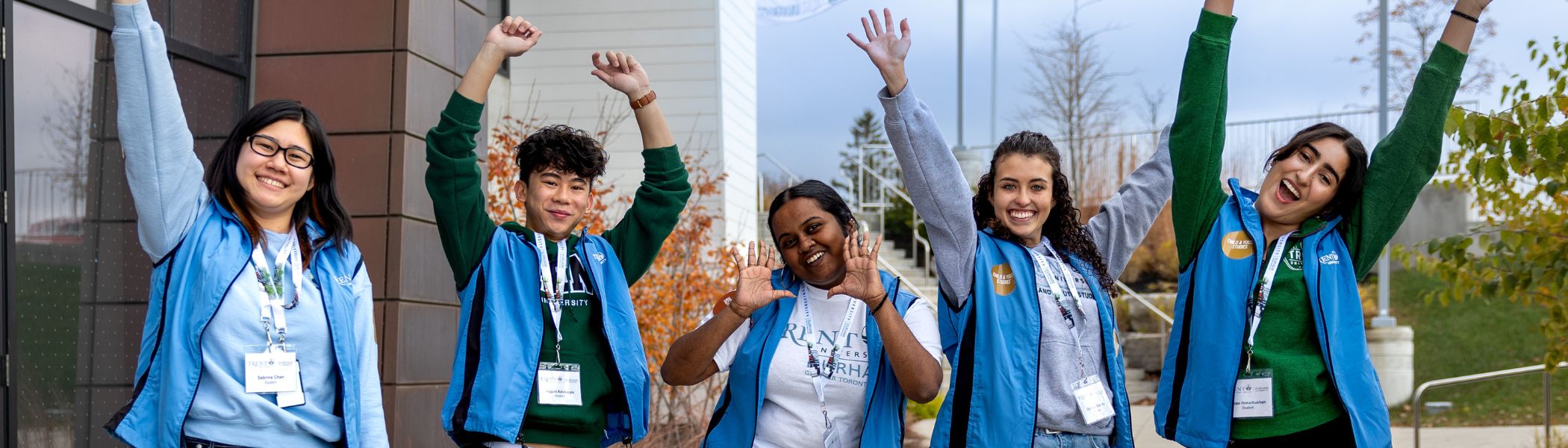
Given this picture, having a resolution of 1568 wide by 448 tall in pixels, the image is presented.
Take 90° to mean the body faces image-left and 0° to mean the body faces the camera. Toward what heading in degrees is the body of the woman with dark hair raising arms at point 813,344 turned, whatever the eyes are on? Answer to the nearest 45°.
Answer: approximately 0°

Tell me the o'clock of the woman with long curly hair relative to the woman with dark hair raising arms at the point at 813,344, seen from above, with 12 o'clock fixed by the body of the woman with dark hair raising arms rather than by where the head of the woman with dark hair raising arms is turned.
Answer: The woman with long curly hair is roughly at 9 o'clock from the woman with dark hair raising arms.

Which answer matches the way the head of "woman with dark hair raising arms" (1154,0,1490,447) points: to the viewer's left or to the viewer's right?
to the viewer's left

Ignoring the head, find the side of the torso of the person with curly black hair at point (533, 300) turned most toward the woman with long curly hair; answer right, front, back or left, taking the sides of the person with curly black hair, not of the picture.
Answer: left

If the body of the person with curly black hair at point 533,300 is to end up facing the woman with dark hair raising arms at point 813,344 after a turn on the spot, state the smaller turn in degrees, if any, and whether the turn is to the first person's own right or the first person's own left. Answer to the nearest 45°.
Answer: approximately 90° to the first person's own left

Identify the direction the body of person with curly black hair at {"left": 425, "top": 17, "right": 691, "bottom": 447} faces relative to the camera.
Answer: toward the camera

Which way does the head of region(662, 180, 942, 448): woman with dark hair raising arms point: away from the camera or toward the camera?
toward the camera

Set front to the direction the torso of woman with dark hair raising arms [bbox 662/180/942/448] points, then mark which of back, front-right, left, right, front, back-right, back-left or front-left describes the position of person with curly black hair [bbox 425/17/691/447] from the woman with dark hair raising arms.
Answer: right

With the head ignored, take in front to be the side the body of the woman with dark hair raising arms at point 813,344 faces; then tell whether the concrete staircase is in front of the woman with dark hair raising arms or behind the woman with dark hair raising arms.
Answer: behind

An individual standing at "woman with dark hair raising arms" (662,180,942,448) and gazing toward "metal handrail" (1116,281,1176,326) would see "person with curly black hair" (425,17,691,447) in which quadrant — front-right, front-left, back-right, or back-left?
back-left

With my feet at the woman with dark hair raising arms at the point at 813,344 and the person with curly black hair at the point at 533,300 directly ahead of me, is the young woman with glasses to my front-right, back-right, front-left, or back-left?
front-left

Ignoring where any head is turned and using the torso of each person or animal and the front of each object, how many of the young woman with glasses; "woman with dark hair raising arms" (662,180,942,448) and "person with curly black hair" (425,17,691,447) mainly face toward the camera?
3

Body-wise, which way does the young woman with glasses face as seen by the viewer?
toward the camera
